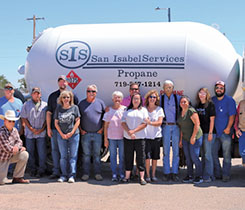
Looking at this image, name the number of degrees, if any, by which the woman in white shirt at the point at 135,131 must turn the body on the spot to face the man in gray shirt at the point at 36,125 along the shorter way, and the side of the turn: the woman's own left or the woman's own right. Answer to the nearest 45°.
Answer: approximately 90° to the woman's own right

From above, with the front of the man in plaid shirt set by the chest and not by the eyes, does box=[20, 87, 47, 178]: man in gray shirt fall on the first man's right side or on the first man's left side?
on the first man's left side

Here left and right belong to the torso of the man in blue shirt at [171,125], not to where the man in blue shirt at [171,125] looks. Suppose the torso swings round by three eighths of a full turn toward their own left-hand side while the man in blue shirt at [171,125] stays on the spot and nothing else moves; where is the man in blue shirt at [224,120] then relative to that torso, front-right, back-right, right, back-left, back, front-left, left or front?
front-right

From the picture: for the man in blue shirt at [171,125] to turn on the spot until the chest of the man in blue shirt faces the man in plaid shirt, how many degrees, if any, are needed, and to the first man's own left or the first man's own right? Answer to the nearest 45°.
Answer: approximately 90° to the first man's own right

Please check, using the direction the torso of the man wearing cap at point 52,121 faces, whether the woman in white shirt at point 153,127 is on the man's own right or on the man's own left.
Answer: on the man's own left

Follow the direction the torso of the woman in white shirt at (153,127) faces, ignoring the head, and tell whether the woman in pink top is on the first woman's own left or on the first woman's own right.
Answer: on the first woman's own right

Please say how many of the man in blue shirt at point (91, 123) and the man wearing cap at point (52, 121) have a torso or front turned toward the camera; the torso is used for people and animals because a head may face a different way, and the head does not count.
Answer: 2

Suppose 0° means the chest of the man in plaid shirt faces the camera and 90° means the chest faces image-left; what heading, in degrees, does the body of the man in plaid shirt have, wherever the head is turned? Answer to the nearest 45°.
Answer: approximately 315°

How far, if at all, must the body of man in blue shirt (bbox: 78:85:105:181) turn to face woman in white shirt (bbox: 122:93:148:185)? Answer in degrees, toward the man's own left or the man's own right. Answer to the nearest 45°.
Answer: approximately 45° to the man's own left

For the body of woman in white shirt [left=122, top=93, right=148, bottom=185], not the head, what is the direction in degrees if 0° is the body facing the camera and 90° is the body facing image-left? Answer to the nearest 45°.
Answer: approximately 0°

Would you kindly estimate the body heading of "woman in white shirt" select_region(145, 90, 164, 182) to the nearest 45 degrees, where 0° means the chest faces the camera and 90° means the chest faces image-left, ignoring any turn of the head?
approximately 0°

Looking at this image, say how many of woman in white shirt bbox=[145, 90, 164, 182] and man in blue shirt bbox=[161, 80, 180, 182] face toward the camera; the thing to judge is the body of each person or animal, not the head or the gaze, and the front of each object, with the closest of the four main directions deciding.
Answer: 2

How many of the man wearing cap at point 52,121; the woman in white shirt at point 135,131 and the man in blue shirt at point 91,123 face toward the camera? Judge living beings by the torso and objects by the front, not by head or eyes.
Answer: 3
